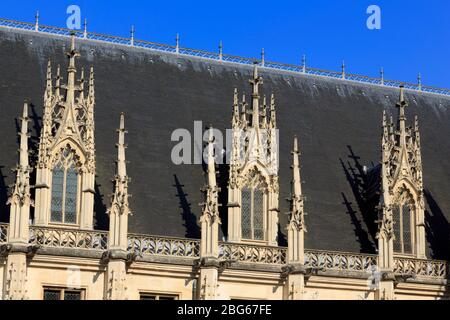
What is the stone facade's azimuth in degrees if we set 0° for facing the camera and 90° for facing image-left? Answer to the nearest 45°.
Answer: approximately 315°
